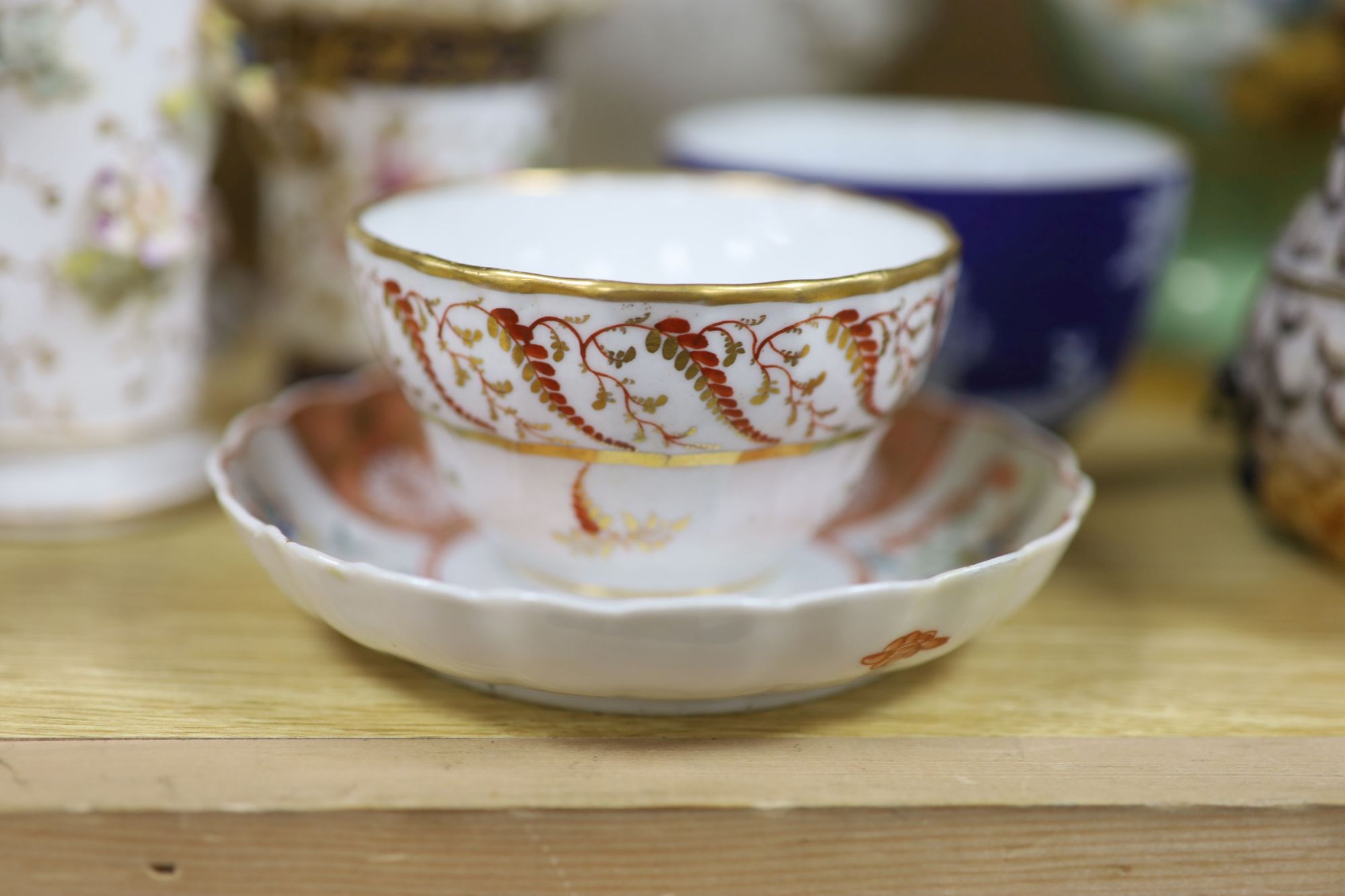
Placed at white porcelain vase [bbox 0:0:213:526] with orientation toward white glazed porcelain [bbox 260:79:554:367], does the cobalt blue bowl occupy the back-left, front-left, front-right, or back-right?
front-right

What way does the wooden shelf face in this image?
toward the camera
